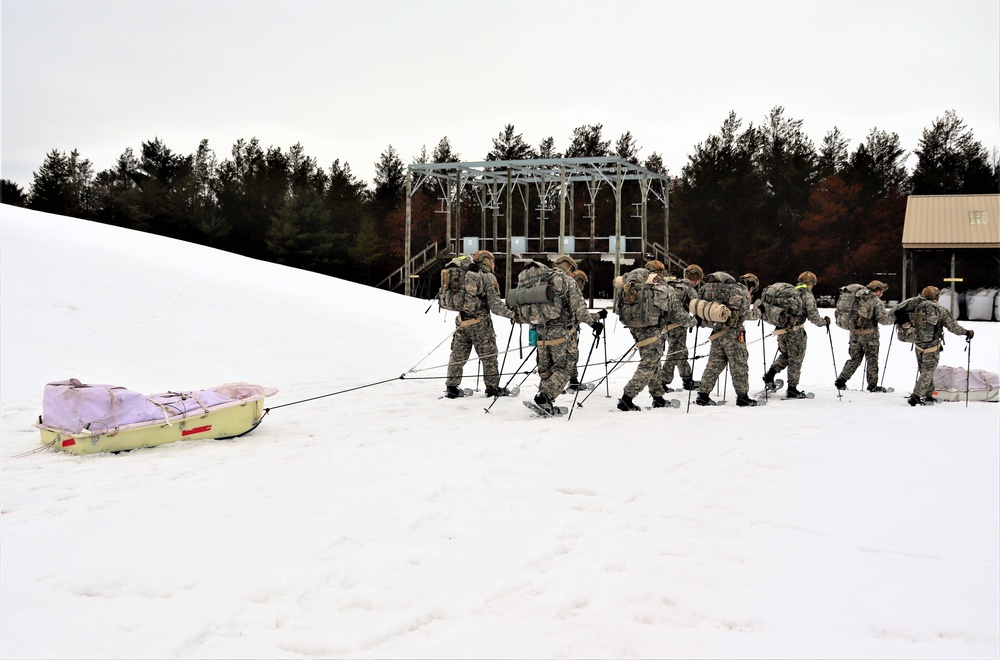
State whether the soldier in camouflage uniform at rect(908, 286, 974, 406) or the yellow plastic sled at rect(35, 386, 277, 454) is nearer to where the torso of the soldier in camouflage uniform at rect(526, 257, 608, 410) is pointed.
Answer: the soldier in camouflage uniform

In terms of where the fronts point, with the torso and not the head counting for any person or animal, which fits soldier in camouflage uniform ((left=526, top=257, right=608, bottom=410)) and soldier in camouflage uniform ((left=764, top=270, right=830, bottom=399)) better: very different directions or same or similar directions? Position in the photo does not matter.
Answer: same or similar directions

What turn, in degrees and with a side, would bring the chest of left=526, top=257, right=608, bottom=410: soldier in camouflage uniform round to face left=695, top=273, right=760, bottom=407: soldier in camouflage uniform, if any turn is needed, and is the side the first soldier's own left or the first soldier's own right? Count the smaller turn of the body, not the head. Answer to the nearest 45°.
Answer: approximately 45° to the first soldier's own left

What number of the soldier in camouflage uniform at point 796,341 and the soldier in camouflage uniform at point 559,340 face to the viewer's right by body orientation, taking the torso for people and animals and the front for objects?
2

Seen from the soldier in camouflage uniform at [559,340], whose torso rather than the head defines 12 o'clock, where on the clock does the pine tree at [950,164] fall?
The pine tree is roughly at 10 o'clock from the soldier in camouflage uniform.

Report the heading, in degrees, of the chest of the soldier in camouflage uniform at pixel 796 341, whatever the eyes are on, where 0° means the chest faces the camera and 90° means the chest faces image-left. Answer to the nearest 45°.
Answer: approximately 270°

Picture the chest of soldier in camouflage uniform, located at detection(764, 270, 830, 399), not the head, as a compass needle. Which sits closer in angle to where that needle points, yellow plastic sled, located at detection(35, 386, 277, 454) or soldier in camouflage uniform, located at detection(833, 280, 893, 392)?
the soldier in camouflage uniform

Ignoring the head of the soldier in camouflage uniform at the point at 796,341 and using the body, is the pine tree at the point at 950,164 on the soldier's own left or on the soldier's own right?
on the soldier's own left

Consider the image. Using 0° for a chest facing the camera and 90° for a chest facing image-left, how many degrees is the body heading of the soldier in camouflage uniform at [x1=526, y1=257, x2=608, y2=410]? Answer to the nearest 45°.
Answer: approximately 270°

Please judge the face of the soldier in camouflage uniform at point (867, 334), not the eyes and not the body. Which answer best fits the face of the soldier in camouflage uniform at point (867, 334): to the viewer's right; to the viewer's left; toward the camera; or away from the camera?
to the viewer's right

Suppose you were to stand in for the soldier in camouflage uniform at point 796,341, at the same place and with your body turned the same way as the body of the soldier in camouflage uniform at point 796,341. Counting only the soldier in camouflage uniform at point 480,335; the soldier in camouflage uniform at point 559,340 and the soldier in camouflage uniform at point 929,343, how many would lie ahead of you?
1

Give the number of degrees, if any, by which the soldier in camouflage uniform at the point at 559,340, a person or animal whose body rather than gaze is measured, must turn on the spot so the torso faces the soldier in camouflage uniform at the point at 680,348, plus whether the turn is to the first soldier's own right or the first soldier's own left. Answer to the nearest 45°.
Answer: approximately 45° to the first soldier's own left
